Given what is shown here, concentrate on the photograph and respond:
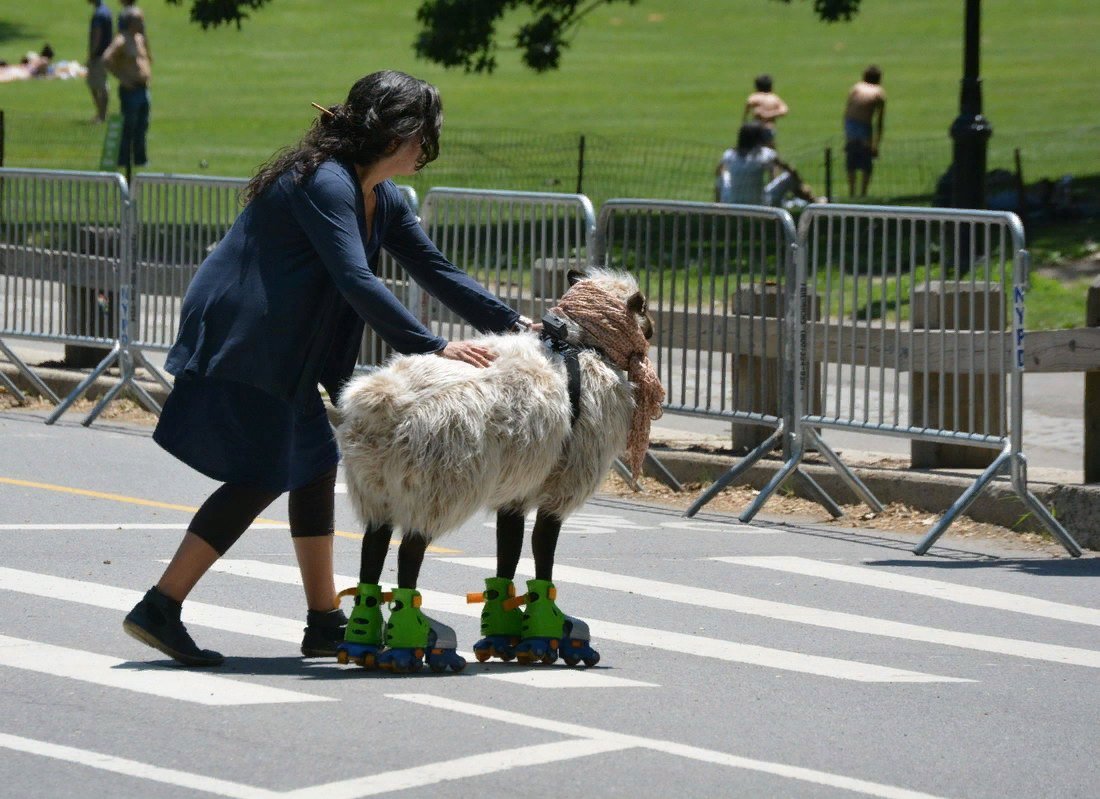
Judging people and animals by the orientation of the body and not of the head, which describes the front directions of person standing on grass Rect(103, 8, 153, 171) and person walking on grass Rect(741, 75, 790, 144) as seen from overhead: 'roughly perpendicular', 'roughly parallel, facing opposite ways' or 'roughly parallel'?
roughly parallel

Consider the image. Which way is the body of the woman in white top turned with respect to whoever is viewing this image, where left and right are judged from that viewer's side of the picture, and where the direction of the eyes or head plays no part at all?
facing away from the viewer

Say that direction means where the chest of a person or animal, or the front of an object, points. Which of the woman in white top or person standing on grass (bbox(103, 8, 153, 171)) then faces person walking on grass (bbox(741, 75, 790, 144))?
the woman in white top

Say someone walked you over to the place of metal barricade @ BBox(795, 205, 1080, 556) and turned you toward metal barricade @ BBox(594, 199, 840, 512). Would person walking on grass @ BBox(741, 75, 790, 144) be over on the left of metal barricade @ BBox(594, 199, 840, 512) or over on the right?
right

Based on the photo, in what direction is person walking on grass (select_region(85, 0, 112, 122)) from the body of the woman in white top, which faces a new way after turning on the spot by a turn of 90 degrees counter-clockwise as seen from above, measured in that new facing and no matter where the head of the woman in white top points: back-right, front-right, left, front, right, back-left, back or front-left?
front-right

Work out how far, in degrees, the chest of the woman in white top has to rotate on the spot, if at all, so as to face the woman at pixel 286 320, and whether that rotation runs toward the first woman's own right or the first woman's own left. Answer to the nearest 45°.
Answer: approximately 180°

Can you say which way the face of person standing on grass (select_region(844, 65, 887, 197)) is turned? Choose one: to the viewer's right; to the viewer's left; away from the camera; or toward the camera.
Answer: away from the camera

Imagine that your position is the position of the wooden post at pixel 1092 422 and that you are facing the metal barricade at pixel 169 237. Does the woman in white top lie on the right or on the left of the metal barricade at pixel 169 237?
right

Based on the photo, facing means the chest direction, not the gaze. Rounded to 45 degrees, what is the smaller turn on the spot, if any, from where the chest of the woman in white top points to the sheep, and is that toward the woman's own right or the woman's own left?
approximately 180°
